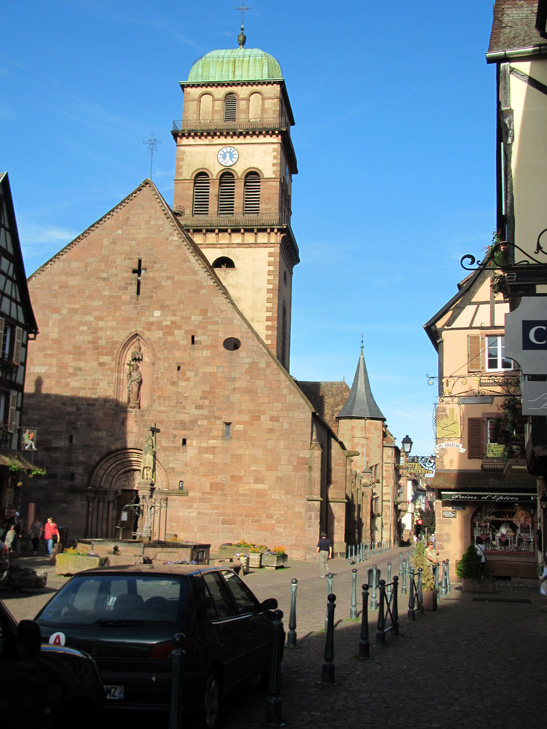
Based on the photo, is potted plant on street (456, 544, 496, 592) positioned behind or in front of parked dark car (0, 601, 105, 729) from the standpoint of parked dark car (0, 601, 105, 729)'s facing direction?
in front

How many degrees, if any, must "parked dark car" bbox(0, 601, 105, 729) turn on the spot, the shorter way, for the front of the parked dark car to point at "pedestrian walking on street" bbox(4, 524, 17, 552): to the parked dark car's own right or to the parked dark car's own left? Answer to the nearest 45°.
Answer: approximately 45° to the parked dark car's own left

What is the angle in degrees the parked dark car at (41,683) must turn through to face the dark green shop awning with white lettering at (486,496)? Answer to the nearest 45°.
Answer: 0° — it already faces it

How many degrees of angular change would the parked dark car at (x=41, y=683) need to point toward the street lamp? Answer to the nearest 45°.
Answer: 0° — it already faces it

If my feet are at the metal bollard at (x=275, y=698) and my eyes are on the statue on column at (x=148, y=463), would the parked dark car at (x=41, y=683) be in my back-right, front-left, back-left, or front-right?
back-left

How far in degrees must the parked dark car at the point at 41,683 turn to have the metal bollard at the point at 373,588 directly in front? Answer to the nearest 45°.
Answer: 0° — it already faces it

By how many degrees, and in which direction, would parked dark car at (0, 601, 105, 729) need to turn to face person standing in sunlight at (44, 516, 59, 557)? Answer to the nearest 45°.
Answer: approximately 45° to its left

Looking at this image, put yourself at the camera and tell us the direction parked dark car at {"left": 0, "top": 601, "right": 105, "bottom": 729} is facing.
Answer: facing away from the viewer and to the right of the viewer

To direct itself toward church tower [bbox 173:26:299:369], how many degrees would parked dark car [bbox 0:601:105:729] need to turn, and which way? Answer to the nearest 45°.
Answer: approximately 45° to its left

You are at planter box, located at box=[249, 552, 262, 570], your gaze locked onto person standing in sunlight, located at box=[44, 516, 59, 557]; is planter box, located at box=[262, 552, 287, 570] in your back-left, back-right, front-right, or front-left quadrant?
back-right

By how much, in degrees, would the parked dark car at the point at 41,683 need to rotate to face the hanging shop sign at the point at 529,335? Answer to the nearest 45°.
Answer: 0° — it already faces it

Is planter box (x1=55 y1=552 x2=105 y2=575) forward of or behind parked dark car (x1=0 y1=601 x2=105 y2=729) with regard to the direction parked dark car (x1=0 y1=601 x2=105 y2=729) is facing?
forward
